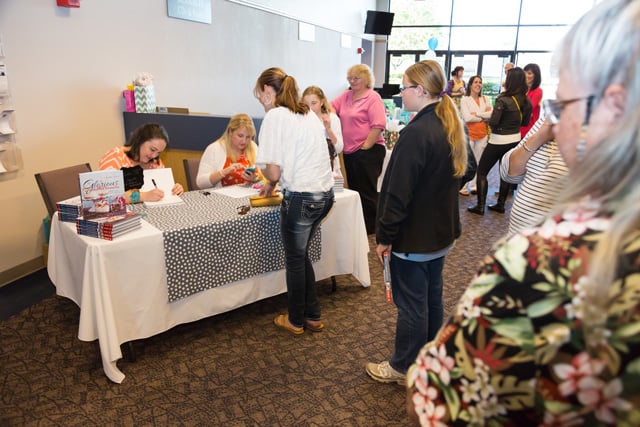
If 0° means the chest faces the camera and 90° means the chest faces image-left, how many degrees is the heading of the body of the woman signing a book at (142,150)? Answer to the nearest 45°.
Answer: approximately 315°

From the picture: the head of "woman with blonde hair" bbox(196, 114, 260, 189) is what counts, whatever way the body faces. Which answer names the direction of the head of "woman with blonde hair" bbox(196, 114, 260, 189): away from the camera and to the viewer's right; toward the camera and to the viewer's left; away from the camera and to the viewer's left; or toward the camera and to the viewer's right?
toward the camera and to the viewer's right

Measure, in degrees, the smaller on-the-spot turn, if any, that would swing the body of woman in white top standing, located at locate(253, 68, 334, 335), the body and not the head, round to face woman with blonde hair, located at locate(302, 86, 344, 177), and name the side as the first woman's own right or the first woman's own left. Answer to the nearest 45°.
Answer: approximately 45° to the first woman's own right

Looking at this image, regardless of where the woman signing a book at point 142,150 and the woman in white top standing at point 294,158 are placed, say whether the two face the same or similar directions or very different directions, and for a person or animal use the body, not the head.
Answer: very different directions

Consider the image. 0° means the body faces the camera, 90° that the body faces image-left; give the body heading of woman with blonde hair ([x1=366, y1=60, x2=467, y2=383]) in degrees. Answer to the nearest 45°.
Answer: approximately 90°

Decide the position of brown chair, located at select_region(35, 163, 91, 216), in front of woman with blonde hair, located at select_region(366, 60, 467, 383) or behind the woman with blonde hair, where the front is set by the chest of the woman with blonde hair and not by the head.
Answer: in front

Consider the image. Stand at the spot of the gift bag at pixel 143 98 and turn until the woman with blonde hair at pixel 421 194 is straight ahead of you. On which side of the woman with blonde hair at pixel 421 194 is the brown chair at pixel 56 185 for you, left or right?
right

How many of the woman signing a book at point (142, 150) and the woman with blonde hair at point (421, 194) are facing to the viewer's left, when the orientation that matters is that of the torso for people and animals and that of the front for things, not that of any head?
1

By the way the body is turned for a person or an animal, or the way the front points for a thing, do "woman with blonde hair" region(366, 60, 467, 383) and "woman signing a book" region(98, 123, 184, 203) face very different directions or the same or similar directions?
very different directions

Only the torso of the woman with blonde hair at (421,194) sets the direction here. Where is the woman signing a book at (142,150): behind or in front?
in front

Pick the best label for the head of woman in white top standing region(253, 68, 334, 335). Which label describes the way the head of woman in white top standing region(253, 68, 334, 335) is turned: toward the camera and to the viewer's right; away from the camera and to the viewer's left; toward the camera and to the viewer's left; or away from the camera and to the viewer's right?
away from the camera and to the viewer's left

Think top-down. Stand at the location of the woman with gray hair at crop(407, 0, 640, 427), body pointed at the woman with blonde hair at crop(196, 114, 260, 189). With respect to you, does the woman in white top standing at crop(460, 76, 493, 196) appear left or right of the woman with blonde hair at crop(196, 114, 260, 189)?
right

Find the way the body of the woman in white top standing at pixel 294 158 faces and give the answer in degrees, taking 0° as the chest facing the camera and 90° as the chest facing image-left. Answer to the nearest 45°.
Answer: approximately 135°

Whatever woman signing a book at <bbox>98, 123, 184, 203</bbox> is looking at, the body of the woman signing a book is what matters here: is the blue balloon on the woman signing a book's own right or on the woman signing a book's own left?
on the woman signing a book's own left
